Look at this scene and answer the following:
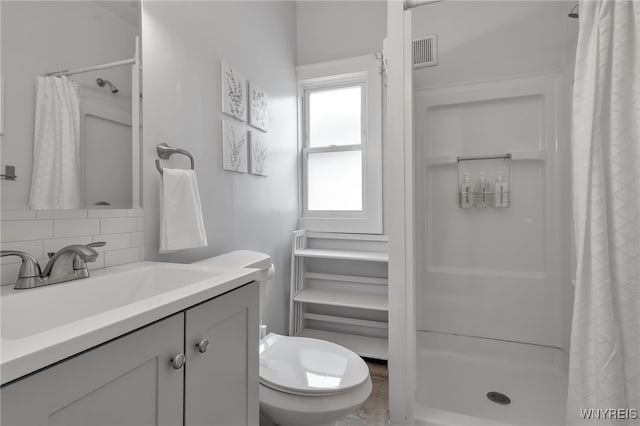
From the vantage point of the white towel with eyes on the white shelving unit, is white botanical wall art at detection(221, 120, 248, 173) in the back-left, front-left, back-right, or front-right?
front-left

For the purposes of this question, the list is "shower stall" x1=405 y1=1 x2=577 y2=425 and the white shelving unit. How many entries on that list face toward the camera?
2

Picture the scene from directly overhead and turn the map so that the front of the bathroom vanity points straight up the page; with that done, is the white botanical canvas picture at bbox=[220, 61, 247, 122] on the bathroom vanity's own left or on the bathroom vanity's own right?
on the bathroom vanity's own left

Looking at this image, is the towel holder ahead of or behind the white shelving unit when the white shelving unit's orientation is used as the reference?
ahead

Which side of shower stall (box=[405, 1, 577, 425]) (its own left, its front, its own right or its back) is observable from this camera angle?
front

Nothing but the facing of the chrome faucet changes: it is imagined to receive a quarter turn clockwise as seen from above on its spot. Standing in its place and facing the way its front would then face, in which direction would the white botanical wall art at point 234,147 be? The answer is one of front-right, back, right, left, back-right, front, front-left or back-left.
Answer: back

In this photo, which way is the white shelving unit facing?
toward the camera

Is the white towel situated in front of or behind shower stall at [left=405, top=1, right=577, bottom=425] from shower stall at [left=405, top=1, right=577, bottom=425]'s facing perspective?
in front

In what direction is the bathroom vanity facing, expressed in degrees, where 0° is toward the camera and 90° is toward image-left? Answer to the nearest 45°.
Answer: approximately 315°

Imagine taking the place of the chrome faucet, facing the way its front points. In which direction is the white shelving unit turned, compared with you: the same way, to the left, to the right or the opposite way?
to the right

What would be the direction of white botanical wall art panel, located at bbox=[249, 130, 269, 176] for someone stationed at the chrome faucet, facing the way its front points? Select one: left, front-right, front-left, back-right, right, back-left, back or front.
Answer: left

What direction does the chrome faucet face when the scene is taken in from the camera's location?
facing the viewer and to the right of the viewer

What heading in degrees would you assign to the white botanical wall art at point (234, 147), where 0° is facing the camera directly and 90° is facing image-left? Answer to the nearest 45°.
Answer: approximately 315°

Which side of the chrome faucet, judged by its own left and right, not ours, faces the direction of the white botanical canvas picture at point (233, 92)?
left
